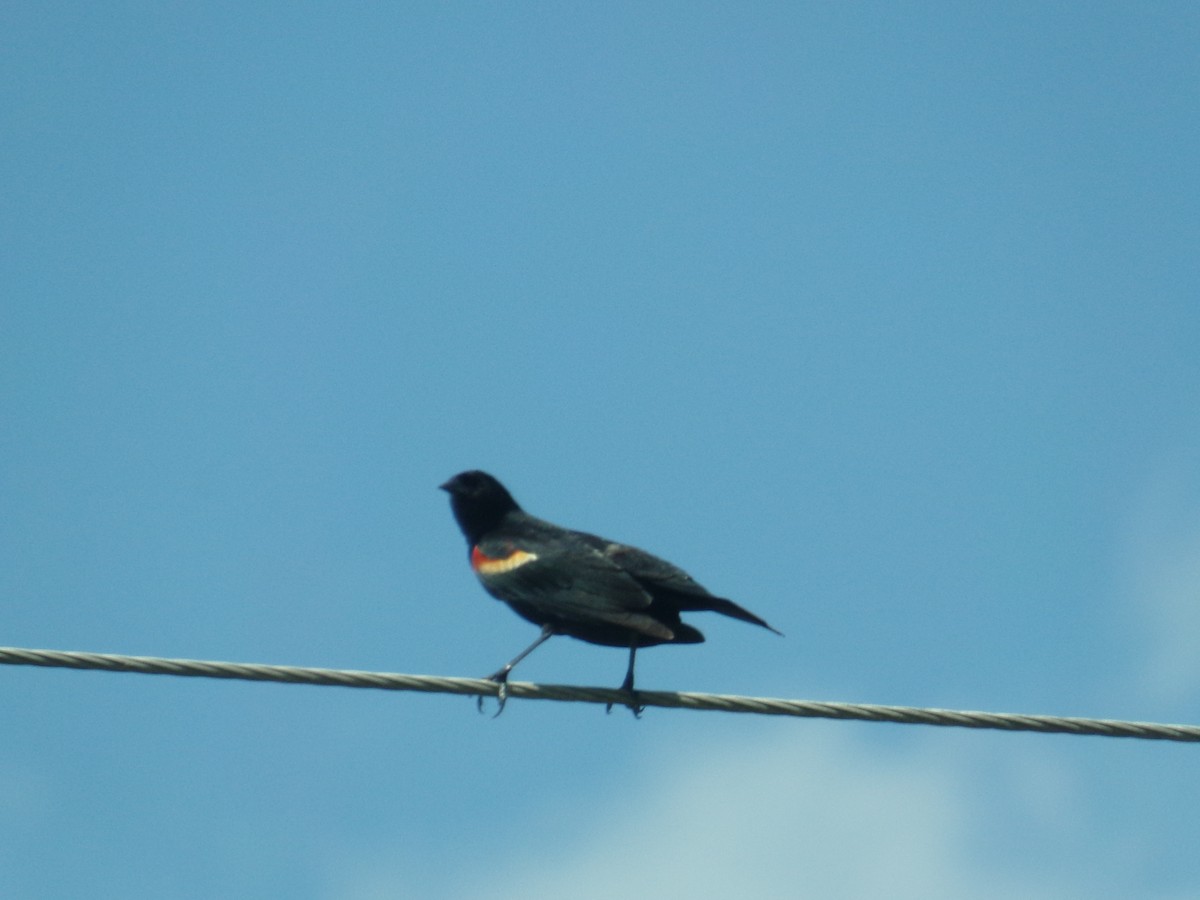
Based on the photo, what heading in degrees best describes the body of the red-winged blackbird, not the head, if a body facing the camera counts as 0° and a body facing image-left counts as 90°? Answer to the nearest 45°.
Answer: approximately 90°
